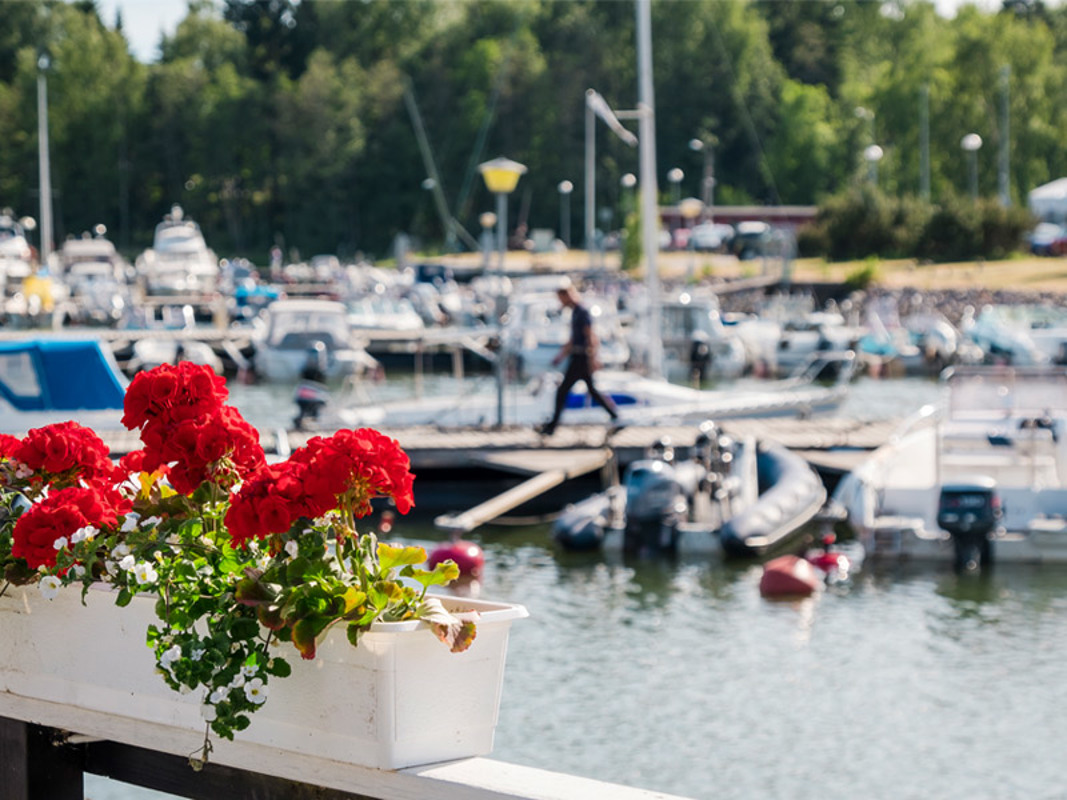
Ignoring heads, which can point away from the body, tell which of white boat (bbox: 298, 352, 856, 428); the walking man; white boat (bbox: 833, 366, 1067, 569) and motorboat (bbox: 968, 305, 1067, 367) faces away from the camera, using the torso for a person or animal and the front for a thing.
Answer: white boat (bbox: 833, 366, 1067, 569)

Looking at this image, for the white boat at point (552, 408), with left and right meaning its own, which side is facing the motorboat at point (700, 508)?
right

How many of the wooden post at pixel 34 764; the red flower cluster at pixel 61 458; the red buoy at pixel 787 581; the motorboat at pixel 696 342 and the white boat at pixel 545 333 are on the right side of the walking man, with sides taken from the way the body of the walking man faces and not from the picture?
2

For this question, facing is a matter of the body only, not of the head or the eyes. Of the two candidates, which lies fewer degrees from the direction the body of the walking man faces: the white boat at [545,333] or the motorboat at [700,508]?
the white boat

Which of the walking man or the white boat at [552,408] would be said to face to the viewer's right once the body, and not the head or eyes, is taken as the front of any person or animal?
the white boat

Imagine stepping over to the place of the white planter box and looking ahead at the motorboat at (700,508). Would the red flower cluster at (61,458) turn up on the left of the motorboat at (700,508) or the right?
left

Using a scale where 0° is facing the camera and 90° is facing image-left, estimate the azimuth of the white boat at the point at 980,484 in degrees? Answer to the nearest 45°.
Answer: approximately 180°

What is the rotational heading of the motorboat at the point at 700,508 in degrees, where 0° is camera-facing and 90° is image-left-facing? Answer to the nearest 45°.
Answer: approximately 225°

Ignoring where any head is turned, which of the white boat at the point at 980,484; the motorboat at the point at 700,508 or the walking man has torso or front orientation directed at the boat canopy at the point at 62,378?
the walking man

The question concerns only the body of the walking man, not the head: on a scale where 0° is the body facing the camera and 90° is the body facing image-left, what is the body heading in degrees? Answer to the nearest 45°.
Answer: approximately 90°

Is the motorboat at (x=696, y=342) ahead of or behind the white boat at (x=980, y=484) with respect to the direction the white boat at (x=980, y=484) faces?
ahead

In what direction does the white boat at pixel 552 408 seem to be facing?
to the viewer's right

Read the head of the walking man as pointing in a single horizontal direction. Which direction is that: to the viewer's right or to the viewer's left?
to the viewer's left

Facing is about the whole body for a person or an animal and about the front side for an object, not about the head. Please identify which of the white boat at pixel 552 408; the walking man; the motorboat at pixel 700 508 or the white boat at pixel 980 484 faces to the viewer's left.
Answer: the walking man

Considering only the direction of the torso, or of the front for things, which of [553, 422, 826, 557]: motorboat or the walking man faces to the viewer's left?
the walking man

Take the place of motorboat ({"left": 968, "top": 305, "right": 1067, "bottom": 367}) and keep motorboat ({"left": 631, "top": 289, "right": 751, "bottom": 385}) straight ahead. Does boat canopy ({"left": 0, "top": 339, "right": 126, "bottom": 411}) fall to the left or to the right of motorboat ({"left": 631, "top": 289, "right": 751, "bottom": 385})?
left

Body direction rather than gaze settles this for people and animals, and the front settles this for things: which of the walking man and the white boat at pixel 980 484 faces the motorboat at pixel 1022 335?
the white boat
